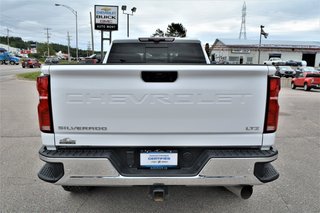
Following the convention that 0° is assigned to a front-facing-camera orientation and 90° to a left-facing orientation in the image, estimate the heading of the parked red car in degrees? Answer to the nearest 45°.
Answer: approximately 135°

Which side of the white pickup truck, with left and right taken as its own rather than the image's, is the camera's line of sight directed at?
back

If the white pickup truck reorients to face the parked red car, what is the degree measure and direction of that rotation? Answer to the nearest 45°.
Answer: approximately 45° to its right

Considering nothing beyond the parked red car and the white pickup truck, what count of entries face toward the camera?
0

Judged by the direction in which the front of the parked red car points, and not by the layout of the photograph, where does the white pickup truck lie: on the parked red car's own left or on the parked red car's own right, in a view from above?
on the parked red car's own left
